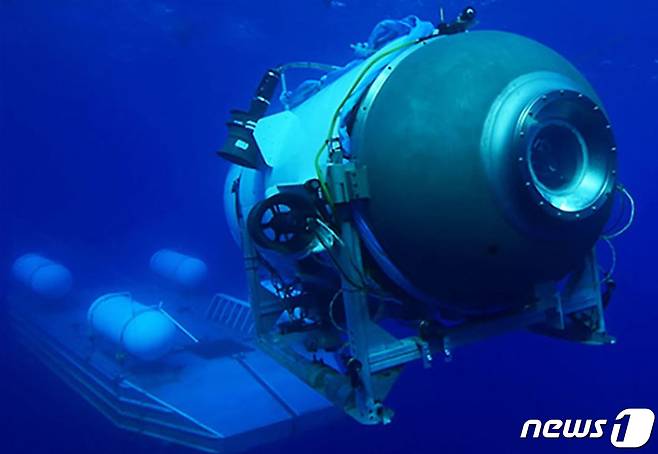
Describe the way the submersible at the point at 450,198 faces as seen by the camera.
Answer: facing the viewer and to the right of the viewer
